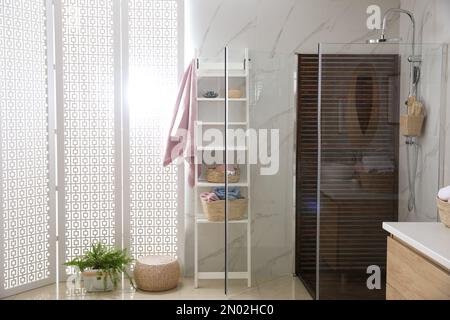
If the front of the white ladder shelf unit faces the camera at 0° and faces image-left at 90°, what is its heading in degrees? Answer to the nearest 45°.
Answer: approximately 0°

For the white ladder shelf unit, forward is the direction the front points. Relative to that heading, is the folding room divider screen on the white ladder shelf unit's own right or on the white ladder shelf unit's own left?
on the white ladder shelf unit's own right

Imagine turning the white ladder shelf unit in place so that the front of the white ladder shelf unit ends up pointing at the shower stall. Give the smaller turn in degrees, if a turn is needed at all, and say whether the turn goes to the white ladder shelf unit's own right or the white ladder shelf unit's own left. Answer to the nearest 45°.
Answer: approximately 45° to the white ladder shelf unit's own left
